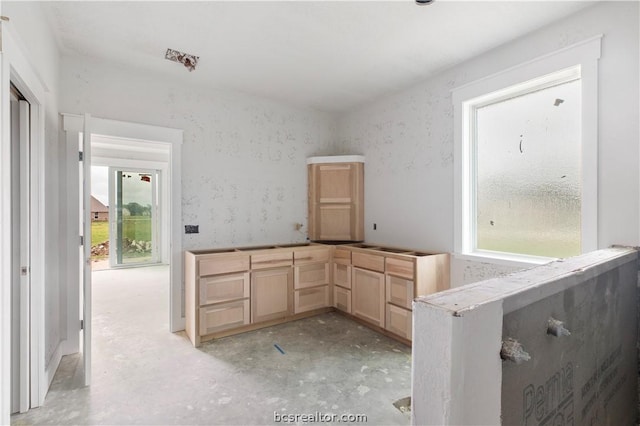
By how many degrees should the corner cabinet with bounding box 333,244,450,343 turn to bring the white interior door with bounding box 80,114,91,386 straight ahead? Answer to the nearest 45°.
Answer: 0° — it already faces it

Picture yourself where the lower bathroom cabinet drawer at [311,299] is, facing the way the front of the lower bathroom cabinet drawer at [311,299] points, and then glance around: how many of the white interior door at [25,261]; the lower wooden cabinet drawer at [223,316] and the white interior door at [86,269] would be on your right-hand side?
3

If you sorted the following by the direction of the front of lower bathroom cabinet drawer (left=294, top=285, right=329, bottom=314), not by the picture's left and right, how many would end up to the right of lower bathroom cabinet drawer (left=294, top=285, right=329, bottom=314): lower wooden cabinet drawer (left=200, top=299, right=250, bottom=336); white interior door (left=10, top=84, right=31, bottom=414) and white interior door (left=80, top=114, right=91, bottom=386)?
3

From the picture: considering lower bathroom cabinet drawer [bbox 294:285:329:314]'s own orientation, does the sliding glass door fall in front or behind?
behind

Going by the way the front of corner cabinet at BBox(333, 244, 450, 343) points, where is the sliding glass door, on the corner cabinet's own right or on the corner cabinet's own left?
on the corner cabinet's own right

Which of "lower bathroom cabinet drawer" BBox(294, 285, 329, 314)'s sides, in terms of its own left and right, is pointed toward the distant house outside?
back

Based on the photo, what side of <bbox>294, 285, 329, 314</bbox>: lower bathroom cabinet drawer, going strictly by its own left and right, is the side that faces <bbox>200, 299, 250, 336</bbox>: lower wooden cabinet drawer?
right

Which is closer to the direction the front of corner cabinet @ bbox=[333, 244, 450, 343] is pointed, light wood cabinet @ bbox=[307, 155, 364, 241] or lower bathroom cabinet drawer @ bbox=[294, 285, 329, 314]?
the lower bathroom cabinet drawer

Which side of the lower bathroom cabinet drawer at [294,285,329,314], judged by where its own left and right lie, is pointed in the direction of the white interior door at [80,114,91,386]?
right

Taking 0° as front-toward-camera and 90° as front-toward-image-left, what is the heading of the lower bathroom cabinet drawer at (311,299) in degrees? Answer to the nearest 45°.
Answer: approximately 315°

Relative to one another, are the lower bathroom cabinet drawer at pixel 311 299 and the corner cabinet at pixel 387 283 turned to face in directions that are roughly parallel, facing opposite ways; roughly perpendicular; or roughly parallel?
roughly perpendicular
